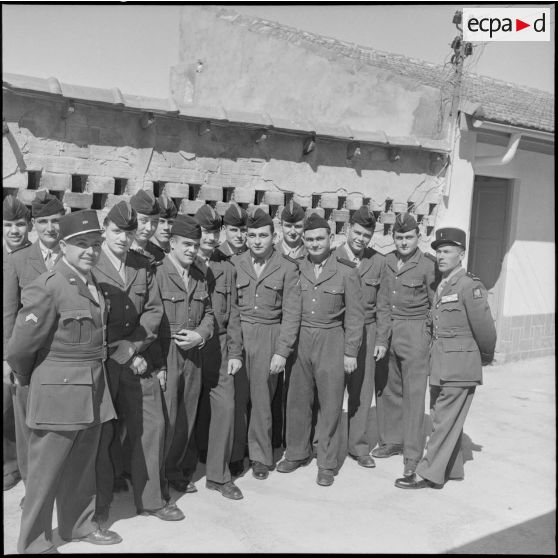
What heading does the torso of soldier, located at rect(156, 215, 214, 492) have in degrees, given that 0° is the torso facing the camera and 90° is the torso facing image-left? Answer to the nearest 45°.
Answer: approximately 315°

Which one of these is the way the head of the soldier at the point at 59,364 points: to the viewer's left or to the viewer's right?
to the viewer's right

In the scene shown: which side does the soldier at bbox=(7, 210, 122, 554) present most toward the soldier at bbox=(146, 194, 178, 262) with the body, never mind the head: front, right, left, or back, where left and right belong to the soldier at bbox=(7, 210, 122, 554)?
left

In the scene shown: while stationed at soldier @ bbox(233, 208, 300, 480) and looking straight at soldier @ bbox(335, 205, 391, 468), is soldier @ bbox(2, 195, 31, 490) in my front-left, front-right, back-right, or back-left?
back-left

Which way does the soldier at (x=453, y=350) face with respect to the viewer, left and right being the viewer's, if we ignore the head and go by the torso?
facing the viewer and to the left of the viewer

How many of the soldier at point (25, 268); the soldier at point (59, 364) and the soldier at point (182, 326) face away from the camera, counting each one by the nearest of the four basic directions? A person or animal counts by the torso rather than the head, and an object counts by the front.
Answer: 0

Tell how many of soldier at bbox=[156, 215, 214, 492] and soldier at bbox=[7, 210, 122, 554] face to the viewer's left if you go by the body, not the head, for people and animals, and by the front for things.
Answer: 0

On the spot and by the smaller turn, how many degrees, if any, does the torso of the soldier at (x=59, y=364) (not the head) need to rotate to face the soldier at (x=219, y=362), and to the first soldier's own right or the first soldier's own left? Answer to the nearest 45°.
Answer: approximately 90° to the first soldier's own left

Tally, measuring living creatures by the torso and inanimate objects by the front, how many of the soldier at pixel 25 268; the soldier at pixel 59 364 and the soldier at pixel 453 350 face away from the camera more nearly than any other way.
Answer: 0
